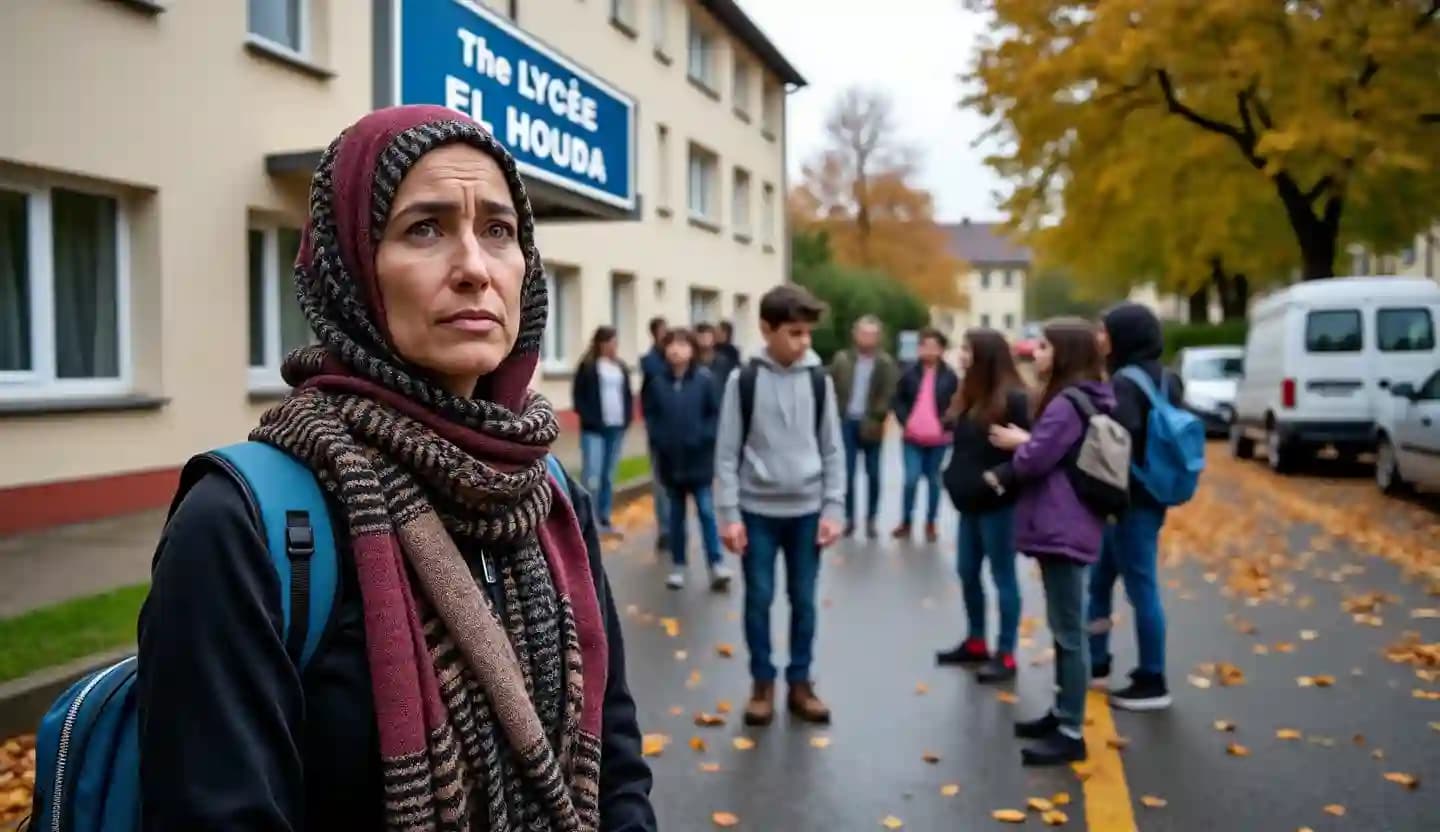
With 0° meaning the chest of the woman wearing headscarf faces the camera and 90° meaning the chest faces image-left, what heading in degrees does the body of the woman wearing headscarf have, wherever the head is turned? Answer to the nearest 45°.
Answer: approximately 315°

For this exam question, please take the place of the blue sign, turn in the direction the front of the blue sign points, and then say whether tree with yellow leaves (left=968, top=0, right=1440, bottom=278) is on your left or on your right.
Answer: on your left

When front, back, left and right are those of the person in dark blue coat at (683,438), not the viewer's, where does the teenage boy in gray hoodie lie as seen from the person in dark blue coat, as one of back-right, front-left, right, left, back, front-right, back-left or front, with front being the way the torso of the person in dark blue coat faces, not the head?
front

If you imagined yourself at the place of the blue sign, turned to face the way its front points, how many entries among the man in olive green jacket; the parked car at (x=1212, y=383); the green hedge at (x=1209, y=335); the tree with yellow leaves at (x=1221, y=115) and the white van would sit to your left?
5

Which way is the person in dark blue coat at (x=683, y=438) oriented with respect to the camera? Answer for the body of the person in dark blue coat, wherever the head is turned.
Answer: toward the camera

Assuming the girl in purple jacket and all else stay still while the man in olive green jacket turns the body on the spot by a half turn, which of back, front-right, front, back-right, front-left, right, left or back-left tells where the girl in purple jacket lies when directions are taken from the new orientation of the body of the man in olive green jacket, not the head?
back

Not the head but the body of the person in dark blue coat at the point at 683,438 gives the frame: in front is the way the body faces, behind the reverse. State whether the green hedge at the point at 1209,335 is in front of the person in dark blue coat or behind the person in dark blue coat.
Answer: behind

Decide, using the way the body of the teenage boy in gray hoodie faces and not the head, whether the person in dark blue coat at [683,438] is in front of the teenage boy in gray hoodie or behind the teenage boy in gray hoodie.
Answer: behind

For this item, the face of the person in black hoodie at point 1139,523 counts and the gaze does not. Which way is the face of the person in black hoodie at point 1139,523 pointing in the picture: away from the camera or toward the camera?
away from the camera

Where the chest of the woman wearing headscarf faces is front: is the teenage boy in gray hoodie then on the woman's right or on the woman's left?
on the woman's left

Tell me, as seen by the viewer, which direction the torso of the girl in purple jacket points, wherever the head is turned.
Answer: to the viewer's left
